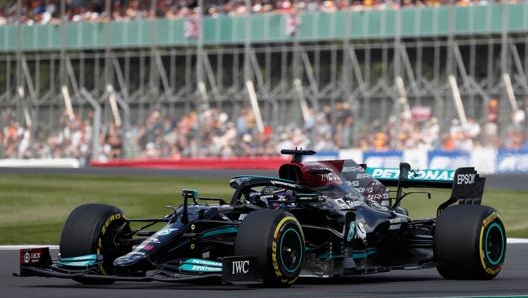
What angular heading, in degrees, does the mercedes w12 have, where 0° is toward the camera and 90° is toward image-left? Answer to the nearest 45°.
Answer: approximately 45°
